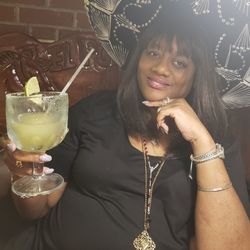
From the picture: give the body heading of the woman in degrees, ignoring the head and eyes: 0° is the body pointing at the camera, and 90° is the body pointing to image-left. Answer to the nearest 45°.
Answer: approximately 0°

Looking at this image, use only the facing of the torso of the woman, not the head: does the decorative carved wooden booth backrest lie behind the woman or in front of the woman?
behind
